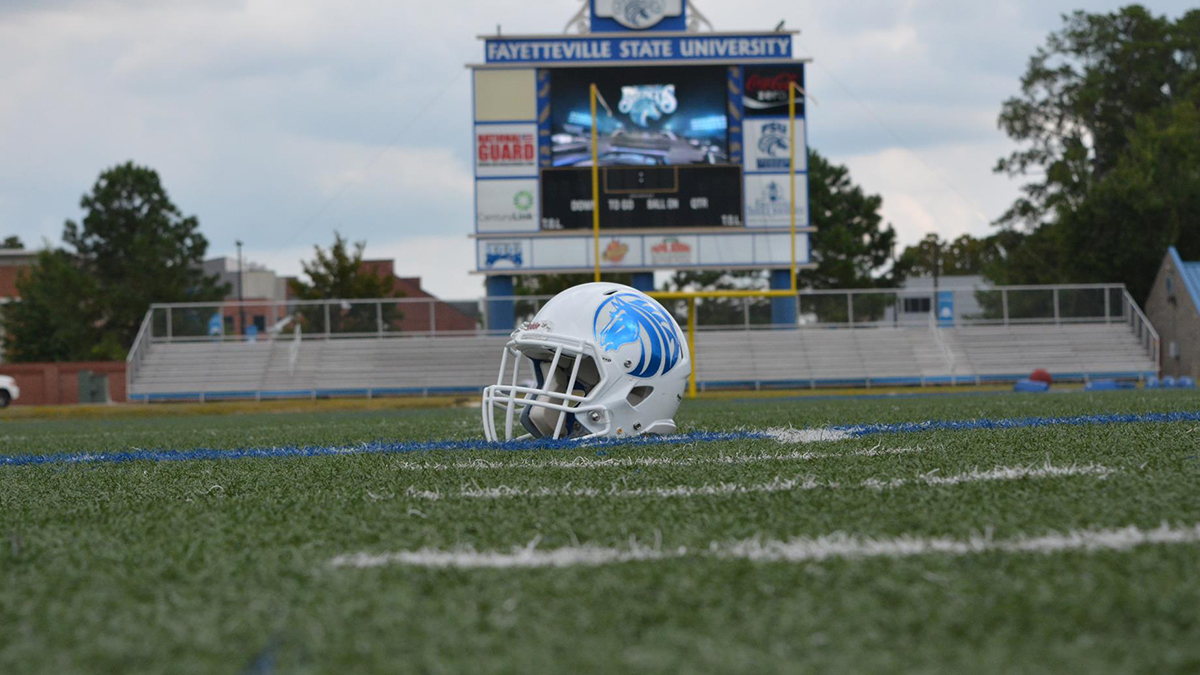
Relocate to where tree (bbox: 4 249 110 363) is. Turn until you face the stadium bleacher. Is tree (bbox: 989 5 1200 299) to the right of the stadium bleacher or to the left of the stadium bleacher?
left

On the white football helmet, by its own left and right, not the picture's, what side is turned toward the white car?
right

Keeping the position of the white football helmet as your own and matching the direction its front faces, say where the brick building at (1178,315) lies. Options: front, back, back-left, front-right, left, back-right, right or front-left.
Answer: back

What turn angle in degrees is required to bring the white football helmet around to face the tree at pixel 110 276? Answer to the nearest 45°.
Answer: approximately 90° to its right

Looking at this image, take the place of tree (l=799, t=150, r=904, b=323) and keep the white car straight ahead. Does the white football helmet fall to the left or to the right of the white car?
left

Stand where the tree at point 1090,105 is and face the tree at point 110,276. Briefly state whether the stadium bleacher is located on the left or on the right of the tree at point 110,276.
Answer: left

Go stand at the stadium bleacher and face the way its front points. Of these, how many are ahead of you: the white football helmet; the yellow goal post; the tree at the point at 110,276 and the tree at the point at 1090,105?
2

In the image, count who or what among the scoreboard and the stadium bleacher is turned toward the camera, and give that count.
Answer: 2

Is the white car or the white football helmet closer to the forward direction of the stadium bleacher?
the white football helmet

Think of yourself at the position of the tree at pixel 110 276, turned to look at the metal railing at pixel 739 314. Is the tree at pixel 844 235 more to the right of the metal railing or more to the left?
left

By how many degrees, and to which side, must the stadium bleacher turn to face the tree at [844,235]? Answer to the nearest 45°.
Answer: approximately 180°

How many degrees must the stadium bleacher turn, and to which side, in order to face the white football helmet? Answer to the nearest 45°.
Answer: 0° — it already faces it

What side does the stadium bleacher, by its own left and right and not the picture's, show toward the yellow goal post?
front
